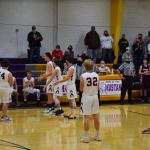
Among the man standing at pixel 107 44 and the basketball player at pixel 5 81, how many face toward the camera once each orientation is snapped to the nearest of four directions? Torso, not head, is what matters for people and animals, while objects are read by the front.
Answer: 1

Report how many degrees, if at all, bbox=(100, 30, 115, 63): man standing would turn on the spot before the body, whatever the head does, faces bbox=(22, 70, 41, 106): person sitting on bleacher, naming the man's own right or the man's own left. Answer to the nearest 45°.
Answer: approximately 45° to the man's own right

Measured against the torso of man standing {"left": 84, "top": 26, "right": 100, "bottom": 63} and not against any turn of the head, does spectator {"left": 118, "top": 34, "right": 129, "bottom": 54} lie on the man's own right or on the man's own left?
on the man's own left

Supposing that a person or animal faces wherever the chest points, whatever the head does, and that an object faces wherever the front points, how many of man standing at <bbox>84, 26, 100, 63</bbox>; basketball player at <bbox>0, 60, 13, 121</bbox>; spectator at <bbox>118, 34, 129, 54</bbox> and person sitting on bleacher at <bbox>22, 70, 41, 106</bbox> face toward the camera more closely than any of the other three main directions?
3

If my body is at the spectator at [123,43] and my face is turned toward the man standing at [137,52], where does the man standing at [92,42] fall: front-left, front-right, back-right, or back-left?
back-right
